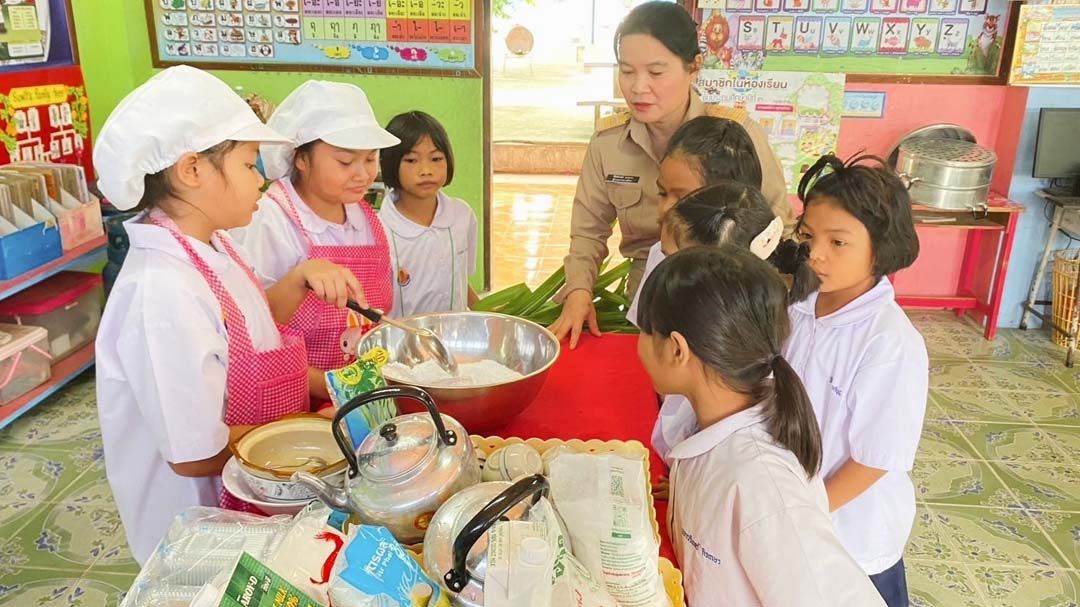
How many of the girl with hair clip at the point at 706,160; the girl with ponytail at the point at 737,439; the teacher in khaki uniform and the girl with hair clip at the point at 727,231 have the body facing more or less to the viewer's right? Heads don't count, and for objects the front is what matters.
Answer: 0

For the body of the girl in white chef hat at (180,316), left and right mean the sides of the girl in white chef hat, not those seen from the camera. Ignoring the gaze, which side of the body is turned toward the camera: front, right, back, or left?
right

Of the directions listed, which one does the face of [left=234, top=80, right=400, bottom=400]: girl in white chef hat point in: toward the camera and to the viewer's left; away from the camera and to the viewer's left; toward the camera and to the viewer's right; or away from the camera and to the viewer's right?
toward the camera and to the viewer's right

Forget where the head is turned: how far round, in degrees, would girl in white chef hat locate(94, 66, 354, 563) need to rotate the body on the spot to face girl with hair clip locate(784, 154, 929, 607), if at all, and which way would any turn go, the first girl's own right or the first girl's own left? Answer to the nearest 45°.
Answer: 0° — they already face them

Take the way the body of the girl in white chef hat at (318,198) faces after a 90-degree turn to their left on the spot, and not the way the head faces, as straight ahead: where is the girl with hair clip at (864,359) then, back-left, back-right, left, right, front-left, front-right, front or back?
right

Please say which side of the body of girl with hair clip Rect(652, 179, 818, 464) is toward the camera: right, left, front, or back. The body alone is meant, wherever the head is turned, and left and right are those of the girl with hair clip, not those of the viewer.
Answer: left

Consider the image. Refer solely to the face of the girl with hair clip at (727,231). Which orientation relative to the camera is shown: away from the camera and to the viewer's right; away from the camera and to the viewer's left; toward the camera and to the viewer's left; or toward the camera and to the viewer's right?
away from the camera and to the viewer's left

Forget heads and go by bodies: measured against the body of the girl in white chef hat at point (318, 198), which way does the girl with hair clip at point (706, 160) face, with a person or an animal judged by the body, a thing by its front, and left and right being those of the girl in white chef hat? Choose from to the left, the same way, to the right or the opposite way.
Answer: the opposite way

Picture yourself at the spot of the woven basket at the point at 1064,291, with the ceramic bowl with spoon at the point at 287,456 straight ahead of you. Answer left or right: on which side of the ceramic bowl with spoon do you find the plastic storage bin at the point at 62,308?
right

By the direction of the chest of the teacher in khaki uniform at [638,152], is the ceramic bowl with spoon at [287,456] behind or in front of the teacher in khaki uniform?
in front

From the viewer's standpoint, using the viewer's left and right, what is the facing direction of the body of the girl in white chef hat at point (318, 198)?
facing the viewer and to the right of the viewer
